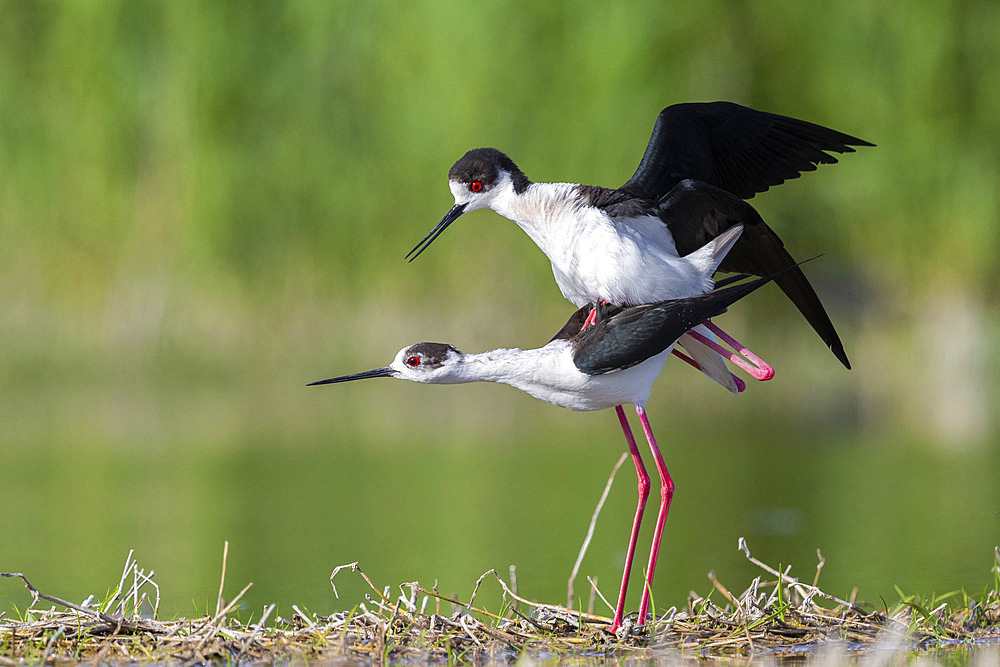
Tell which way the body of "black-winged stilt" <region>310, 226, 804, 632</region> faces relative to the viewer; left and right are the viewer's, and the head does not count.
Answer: facing to the left of the viewer
